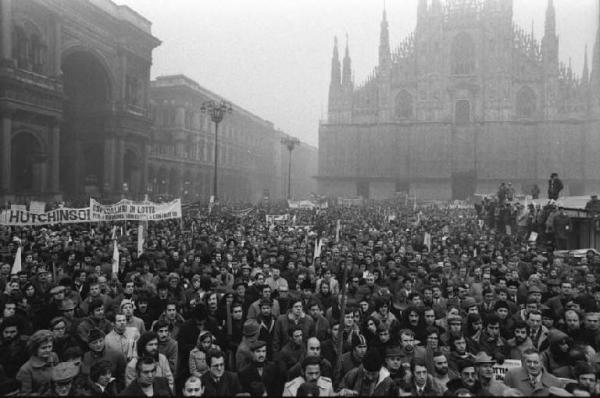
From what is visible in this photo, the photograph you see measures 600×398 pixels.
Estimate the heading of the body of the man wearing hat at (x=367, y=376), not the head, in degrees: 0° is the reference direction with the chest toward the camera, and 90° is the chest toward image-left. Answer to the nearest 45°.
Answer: approximately 45°

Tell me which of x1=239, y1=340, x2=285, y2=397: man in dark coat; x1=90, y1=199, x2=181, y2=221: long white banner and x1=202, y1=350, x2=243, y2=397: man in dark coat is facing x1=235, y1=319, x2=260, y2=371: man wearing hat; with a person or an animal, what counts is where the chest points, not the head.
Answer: the long white banner

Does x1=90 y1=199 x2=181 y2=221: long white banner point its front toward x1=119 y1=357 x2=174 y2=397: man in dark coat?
yes

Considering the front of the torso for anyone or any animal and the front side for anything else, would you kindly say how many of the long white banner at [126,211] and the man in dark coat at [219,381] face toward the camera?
2

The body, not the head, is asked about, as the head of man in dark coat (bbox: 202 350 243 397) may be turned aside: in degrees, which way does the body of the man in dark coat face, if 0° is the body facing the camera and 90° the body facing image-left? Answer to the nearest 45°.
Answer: approximately 0°

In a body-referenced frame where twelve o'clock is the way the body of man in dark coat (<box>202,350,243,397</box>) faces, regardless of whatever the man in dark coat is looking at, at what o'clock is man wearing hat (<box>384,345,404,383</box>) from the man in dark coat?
The man wearing hat is roughly at 9 o'clock from the man in dark coat.

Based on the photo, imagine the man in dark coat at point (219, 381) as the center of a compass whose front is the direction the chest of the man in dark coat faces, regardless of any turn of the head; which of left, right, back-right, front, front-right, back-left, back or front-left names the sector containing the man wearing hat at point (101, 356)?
back-right

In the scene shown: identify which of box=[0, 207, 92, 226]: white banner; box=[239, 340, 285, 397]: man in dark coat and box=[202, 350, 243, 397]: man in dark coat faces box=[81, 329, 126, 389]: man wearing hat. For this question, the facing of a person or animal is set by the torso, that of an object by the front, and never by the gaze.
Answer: the white banner

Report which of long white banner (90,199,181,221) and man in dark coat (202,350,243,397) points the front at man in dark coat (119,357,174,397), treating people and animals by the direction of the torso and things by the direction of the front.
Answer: the long white banner
